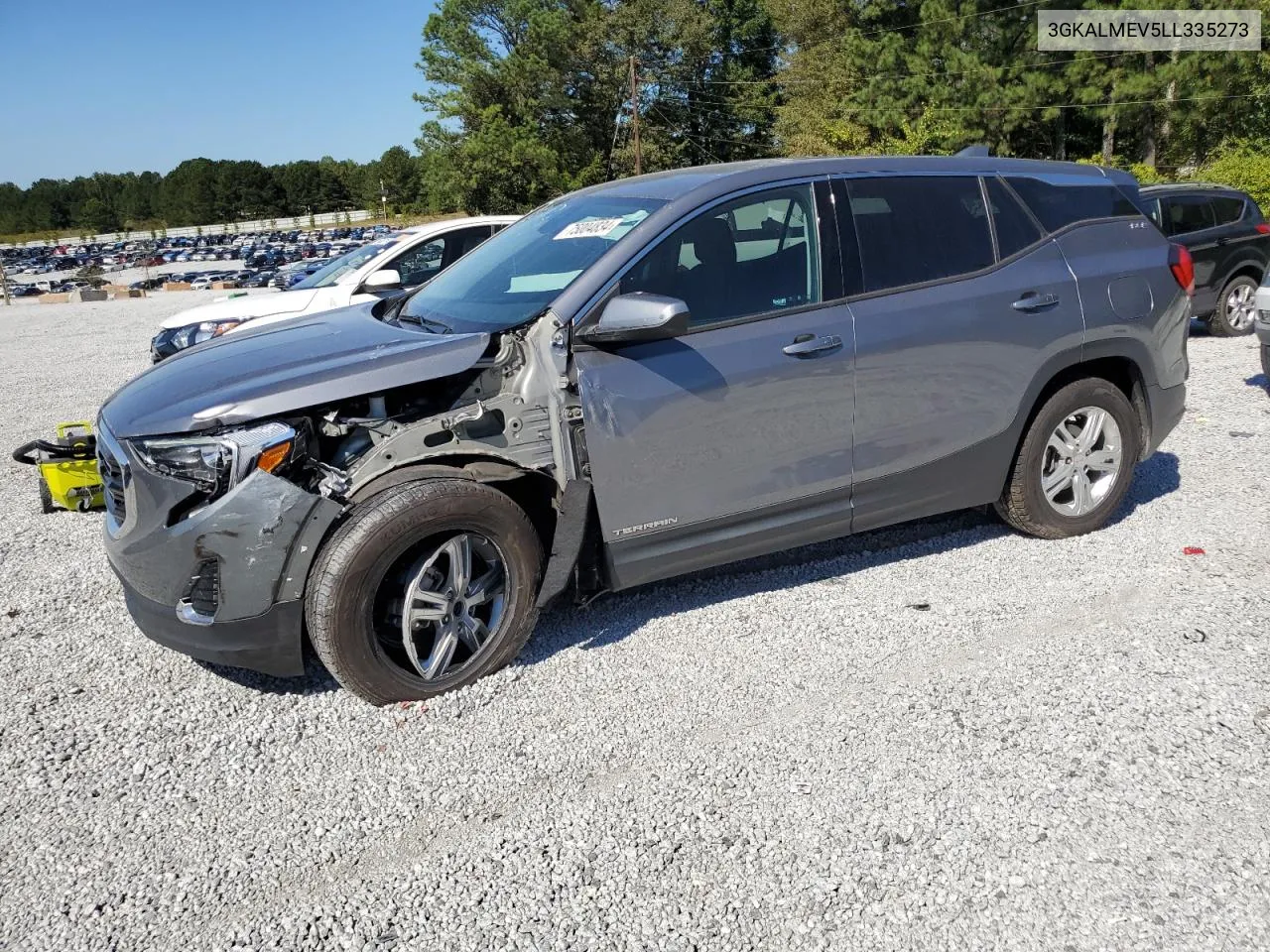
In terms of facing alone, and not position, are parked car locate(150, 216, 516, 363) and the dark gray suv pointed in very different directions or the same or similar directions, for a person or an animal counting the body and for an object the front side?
same or similar directions

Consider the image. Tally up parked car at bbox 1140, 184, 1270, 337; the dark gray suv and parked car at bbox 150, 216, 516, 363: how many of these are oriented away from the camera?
0

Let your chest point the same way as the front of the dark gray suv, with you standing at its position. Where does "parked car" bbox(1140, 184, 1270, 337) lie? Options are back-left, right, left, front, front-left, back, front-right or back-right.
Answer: back

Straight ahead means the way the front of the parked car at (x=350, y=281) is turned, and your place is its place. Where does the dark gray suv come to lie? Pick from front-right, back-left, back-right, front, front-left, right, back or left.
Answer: front-left

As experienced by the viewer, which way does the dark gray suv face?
facing the viewer and to the left of the viewer

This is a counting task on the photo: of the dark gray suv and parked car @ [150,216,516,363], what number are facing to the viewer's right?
0

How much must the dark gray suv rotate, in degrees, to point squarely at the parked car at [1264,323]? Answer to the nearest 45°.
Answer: approximately 180°
